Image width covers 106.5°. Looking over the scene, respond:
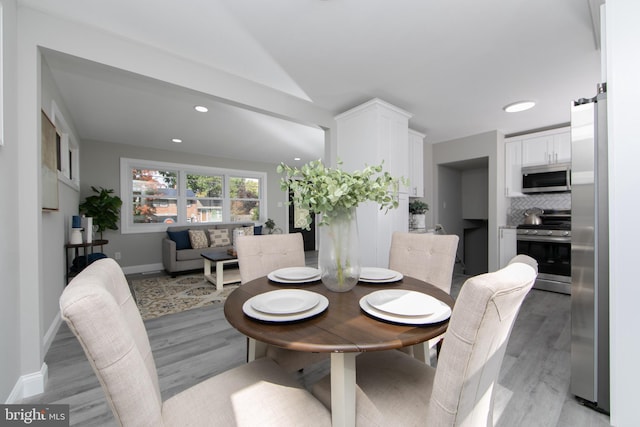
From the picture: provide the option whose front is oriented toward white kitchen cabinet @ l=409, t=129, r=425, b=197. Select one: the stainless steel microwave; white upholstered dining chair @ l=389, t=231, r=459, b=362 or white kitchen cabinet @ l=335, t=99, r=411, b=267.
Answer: the stainless steel microwave

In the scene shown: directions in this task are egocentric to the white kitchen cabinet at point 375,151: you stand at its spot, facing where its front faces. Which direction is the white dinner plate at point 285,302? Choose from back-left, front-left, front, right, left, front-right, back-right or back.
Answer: front-right

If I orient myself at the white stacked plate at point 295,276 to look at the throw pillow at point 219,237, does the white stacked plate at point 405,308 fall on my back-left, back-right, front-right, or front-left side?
back-right

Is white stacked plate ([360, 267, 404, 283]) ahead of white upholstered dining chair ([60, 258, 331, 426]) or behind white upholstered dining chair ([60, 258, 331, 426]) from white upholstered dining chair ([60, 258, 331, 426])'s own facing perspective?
ahead

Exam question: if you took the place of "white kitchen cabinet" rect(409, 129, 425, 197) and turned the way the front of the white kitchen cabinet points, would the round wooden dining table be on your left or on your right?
on your right

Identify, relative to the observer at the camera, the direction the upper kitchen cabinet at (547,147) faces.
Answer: facing the viewer and to the left of the viewer

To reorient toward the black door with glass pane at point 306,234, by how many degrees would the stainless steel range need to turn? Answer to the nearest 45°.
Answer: approximately 45° to its right

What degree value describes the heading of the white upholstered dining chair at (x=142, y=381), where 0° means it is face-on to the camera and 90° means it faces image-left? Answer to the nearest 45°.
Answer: approximately 225°

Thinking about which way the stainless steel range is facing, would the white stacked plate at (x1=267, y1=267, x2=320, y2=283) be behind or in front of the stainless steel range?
in front

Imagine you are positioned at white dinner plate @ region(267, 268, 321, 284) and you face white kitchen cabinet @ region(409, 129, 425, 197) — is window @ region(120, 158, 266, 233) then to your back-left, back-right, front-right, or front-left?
front-left

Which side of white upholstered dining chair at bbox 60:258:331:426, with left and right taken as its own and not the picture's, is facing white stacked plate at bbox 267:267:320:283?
front

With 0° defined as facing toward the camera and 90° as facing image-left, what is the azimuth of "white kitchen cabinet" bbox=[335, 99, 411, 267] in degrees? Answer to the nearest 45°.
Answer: approximately 315°

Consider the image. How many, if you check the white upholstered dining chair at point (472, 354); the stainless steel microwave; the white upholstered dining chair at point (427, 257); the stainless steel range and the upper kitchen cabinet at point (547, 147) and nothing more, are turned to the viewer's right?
0

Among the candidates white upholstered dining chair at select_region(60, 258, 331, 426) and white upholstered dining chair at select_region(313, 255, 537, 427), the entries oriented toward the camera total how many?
0

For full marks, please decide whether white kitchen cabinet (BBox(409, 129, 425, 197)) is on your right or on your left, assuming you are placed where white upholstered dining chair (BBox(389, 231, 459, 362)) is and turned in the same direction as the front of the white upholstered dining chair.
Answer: on your right

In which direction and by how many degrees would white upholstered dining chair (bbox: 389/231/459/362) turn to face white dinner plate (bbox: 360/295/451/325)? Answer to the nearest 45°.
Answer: approximately 45° to its left
